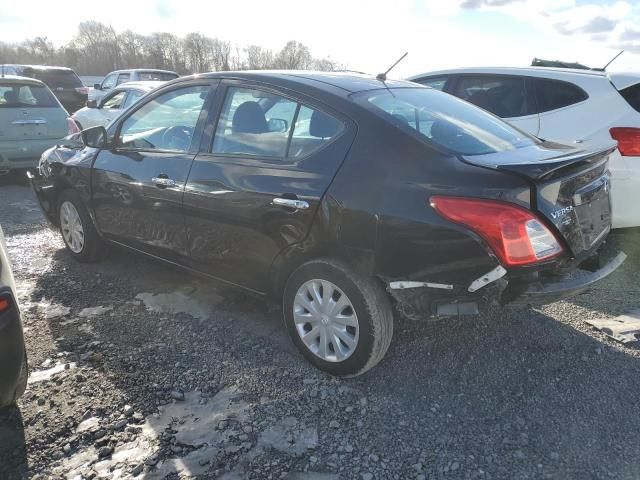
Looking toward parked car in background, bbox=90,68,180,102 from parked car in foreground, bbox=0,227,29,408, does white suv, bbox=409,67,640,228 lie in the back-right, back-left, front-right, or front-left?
front-right

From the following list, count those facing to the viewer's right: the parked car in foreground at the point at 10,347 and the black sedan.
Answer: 0

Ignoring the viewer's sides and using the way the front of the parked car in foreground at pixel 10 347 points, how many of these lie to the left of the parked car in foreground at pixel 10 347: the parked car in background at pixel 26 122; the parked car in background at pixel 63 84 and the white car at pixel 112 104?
0

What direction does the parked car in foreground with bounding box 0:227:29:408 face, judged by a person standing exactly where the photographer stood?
facing away from the viewer and to the left of the viewer

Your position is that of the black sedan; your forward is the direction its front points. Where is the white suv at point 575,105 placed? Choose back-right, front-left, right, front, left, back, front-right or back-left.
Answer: right

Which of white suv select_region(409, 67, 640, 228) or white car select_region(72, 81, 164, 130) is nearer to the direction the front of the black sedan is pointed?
the white car

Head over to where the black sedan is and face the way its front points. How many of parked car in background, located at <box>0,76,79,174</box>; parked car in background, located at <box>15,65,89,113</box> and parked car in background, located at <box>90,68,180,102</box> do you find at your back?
0

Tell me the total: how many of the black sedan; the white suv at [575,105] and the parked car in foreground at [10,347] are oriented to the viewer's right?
0

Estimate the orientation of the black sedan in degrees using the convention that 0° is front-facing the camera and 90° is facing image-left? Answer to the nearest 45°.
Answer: approximately 135°

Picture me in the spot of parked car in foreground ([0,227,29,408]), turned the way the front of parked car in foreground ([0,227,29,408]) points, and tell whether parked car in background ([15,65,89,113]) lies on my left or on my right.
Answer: on my right

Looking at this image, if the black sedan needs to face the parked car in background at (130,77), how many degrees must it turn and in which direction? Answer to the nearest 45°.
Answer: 0° — it already faces it

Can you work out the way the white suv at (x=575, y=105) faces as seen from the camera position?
facing away from the viewer and to the left of the viewer

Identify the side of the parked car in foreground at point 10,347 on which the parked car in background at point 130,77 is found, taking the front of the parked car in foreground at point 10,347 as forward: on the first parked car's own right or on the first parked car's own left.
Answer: on the first parked car's own right

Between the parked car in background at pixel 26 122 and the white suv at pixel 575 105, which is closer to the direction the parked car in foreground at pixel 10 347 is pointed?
the parked car in background

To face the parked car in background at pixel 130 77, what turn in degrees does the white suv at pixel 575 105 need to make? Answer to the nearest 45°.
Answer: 0° — it already faces it

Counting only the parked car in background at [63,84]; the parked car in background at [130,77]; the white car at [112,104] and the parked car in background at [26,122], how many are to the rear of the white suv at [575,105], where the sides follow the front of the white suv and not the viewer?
0

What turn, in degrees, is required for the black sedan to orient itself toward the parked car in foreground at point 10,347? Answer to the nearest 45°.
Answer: approximately 90° to its left

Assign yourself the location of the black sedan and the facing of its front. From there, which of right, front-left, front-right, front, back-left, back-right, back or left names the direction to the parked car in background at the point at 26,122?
front

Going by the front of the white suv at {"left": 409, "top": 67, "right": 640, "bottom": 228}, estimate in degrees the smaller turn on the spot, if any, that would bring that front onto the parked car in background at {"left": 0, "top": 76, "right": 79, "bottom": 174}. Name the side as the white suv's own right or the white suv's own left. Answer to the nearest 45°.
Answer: approximately 45° to the white suv's own left
